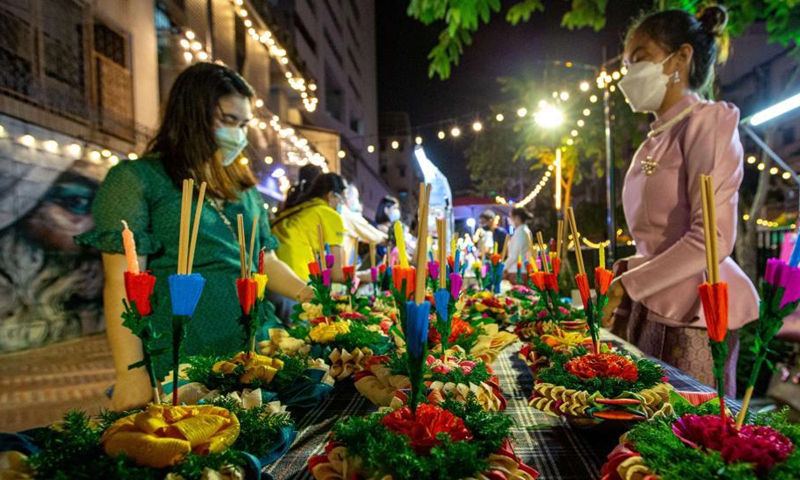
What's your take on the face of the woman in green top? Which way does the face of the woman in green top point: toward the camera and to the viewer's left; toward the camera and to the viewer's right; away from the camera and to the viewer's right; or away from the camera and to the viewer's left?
toward the camera and to the viewer's right

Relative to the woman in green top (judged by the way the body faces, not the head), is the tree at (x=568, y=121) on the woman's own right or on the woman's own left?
on the woman's own left

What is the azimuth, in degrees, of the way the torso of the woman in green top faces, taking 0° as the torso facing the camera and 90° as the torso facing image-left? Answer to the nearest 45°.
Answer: approximately 315°

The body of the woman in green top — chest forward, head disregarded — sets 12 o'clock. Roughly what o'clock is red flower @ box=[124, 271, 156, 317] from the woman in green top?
The red flower is roughly at 2 o'clock from the woman in green top.

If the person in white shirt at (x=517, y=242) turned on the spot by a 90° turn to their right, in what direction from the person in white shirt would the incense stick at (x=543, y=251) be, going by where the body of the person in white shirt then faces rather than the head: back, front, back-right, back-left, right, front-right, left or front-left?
back

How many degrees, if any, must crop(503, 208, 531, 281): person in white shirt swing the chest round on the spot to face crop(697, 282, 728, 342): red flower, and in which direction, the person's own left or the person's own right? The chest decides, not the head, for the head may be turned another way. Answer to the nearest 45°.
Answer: approximately 90° to the person's own left

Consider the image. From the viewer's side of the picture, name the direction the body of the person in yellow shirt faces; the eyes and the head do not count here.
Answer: to the viewer's right

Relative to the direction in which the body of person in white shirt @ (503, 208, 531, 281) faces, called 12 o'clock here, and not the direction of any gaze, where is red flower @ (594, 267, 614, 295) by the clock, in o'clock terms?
The red flower is roughly at 9 o'clock from the person in white shirt.

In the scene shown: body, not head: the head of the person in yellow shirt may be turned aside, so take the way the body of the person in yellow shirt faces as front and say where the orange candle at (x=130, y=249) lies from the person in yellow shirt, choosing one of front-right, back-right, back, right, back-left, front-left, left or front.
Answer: right
